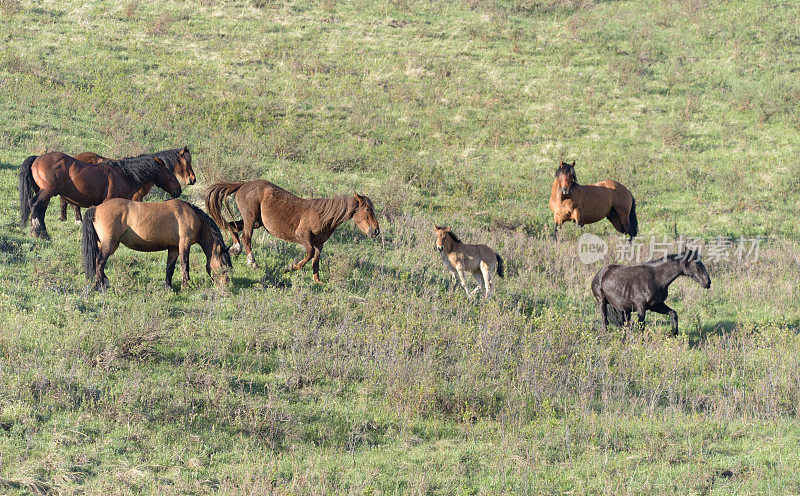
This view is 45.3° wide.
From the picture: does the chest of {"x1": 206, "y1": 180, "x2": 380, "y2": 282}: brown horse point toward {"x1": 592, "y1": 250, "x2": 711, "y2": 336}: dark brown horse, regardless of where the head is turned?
yes

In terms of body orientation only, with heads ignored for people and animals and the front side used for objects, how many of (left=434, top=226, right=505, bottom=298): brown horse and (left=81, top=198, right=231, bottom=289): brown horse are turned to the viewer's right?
1

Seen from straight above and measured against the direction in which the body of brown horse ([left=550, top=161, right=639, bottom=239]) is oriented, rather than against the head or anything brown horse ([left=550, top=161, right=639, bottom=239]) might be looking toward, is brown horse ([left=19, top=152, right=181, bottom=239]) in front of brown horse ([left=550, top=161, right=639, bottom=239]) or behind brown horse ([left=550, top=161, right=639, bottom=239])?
in front

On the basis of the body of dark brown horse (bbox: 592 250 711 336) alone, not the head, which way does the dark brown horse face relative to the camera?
to the viewer's right

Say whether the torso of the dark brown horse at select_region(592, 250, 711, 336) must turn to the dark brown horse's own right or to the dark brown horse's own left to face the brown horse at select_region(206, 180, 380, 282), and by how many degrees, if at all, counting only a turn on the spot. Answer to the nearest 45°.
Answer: approximately 180°

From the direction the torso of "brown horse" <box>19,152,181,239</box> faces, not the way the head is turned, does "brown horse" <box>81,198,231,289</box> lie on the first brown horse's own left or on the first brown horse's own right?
on the first brown horse's own right

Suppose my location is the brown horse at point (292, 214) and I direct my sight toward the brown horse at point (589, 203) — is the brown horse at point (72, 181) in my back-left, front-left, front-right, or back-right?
back-left

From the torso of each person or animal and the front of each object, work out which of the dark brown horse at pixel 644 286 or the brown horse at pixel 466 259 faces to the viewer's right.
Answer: the dark brown horse

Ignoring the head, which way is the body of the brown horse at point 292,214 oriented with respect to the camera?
to the viewer's right

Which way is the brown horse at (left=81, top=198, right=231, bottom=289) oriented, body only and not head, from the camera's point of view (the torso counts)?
to the viewer's right

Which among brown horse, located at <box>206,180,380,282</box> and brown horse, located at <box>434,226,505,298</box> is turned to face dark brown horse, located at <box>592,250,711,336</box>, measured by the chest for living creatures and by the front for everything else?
brown horse, located at <box>206,180,380,282</box>

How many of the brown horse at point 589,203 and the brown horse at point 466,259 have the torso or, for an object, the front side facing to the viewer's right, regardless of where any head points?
0

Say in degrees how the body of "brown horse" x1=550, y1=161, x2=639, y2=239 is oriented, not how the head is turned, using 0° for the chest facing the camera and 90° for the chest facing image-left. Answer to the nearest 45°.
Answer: approximately 45°

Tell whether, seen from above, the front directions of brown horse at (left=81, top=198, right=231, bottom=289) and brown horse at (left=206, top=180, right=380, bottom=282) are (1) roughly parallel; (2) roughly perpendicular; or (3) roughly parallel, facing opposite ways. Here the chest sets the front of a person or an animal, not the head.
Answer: roughly parallel

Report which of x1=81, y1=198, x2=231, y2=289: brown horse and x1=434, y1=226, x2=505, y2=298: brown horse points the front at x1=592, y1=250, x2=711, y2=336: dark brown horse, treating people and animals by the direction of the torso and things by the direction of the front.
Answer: x1=81, y1=198, x2=231, y2=289: brown horse

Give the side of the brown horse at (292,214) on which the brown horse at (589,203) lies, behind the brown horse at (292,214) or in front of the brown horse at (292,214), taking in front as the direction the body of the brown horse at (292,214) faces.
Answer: in front

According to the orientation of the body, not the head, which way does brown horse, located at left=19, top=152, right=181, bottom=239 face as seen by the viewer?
to the viewer's right

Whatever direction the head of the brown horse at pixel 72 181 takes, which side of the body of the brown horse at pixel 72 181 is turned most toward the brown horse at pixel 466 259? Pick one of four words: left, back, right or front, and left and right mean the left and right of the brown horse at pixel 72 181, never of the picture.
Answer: front
